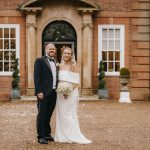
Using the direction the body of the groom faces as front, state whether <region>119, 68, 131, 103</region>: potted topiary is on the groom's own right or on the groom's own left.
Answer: on the groom's own left

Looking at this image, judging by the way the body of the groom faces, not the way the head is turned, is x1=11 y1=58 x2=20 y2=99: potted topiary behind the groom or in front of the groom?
behind

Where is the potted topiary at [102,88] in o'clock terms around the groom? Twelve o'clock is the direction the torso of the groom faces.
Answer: The potted topiary is roughly at 8 o'clock from the groom.

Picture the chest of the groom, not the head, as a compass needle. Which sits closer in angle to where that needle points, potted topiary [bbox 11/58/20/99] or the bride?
the bride

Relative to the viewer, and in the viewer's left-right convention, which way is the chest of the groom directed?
facing the viewer and to the right of the viewer

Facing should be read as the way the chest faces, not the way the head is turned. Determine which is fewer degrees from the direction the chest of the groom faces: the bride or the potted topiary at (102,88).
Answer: the bride
